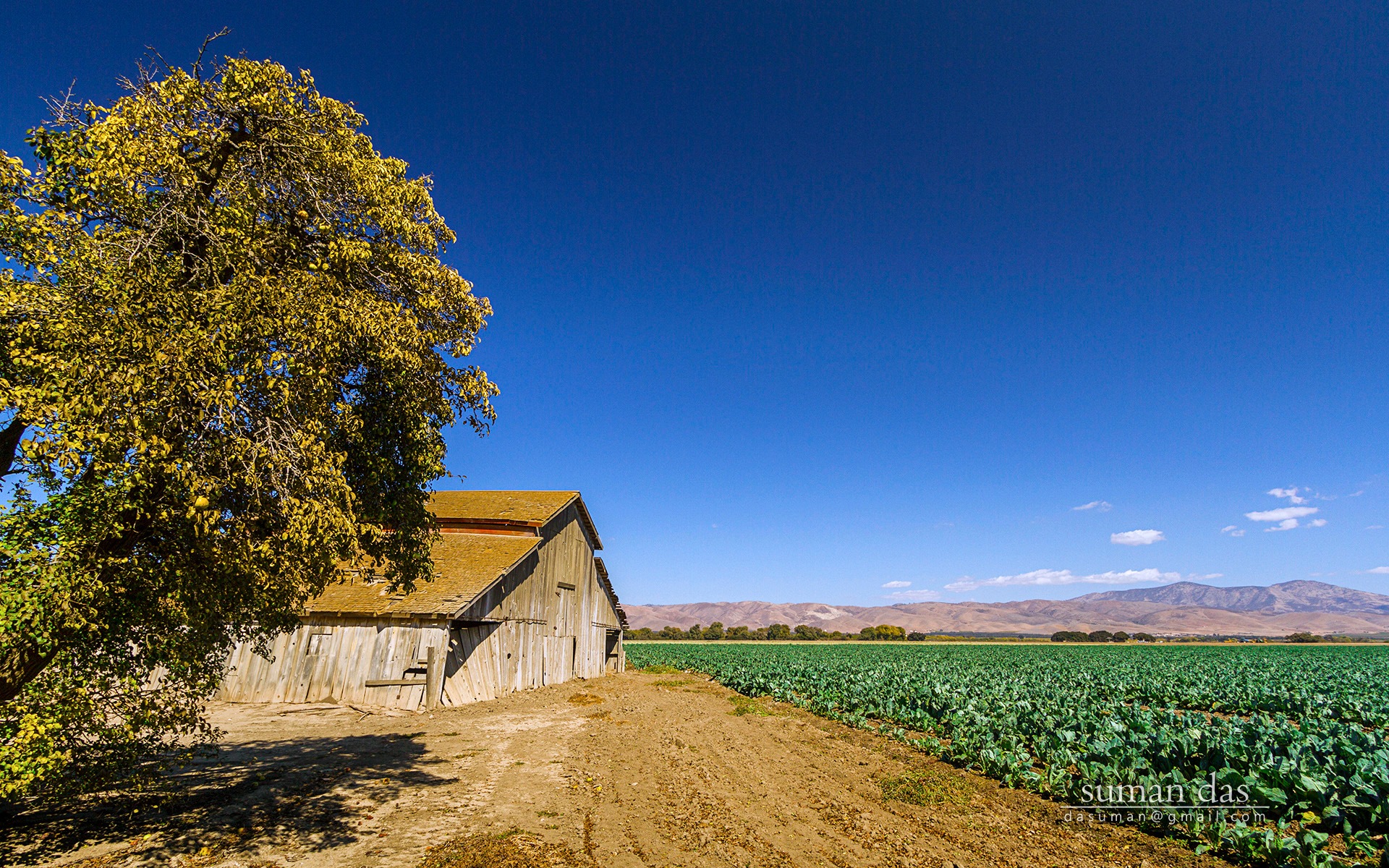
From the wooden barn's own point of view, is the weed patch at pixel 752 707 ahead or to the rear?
ahead

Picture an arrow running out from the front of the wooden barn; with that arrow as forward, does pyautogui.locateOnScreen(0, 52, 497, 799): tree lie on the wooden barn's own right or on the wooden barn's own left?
on the wooden barn's own right

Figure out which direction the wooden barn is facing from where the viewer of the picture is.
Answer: facing the viewer and to the right of the viewer
